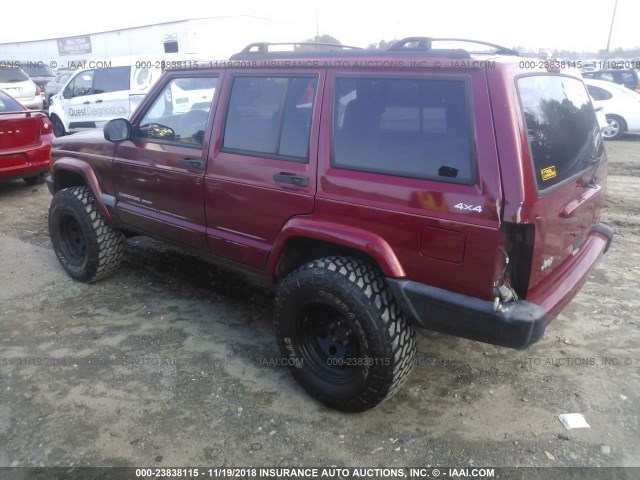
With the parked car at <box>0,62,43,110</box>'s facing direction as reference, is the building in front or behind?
in front

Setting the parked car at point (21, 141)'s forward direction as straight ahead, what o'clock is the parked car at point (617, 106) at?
the parked car at point (617, 106) is roughly at 3 o'clock from the parked car at point (21, 141).

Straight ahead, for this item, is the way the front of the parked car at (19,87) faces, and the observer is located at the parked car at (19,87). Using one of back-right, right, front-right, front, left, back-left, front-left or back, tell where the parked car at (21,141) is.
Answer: back

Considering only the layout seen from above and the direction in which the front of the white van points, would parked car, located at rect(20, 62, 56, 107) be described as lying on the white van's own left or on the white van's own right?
on the white van's own right

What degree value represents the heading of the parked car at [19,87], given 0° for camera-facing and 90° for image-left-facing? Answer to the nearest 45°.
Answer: approximately 180°

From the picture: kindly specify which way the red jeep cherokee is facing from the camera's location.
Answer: facing away from the viewer and to the left of the viewer

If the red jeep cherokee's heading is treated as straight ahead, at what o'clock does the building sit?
The building is roughly at 1 o'clock from the red jeep cherokee.

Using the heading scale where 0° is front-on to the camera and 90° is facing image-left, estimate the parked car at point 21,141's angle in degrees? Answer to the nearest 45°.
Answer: approximately 180°

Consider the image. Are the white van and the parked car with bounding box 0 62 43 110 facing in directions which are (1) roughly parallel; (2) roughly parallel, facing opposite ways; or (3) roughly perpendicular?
roughly perpendicular

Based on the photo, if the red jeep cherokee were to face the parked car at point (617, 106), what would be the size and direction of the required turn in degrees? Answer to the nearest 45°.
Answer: approximately 90° to its right

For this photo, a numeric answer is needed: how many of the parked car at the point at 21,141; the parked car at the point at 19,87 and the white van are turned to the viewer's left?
1

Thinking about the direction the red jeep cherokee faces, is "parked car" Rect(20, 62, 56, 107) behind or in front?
in front

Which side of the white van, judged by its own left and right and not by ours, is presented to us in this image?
left
